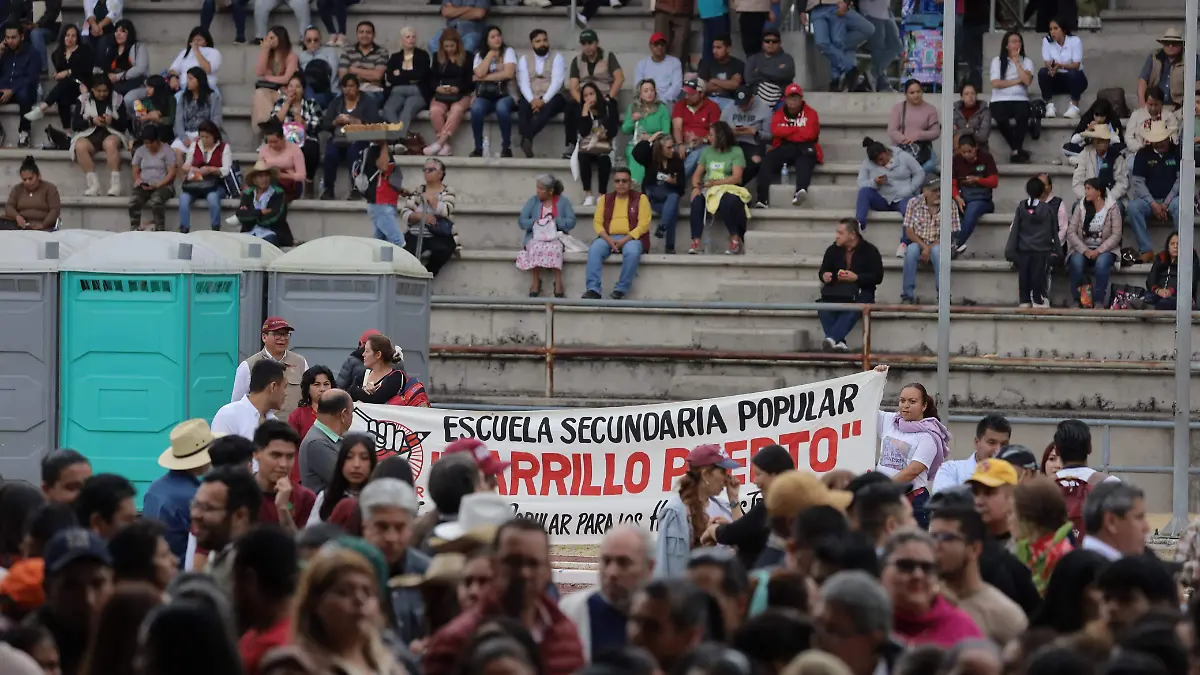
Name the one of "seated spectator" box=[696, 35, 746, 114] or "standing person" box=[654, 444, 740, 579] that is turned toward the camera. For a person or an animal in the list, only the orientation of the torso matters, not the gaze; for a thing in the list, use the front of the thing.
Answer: the seated spectator

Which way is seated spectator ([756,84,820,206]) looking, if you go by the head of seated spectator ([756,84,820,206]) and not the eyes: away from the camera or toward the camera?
toward the camera

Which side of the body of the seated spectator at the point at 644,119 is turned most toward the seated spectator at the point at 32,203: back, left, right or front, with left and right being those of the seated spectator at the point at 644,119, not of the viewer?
right

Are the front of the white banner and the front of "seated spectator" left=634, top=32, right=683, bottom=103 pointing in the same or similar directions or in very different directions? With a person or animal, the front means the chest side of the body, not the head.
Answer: same or similar directions

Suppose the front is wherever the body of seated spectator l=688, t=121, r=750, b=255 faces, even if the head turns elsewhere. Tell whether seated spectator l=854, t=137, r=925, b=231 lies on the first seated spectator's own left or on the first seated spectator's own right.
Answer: on the first seated spectator's own left

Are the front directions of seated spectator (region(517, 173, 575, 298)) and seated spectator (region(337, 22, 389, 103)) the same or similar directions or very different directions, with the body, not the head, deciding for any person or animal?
same or similar directions

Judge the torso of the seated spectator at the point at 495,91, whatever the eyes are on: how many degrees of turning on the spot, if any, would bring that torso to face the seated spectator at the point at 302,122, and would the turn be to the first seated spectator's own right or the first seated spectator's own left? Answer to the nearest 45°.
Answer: approximately 90° to the first seated spectator's own right

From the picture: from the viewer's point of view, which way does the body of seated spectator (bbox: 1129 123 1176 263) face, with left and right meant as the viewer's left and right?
facing the viewer

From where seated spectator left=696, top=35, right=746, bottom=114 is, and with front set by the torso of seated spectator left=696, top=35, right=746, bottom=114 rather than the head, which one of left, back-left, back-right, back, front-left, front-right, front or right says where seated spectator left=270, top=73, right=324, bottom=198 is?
right

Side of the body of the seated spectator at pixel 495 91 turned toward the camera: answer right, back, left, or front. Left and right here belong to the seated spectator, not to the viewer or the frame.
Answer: front

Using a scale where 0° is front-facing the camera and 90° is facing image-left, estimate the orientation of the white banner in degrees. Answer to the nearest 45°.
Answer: approximately 0°

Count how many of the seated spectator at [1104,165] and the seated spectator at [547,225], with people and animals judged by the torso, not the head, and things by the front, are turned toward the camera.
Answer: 2

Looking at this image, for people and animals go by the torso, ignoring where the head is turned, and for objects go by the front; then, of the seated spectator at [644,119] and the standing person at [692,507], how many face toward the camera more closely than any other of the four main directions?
1

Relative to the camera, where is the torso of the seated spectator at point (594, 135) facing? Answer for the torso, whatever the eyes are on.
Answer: toward the camera

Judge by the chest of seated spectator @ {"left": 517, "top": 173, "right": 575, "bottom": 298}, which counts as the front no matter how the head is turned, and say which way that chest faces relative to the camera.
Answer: toward the camera
